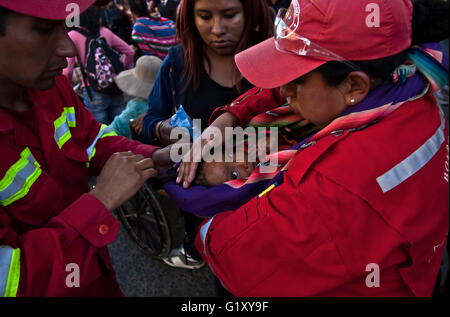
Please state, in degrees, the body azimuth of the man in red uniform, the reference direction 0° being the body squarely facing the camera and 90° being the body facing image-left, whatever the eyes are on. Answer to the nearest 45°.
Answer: approximately 315°

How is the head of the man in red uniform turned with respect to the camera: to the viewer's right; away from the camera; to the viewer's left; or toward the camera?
to the viewer's right
